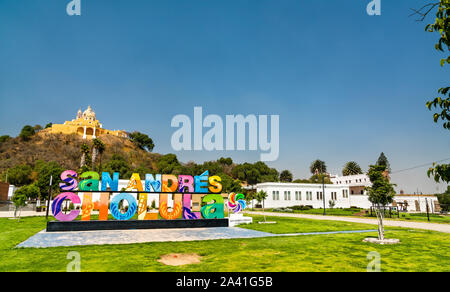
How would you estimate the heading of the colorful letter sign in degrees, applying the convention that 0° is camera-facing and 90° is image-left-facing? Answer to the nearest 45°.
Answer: approximately 0°
